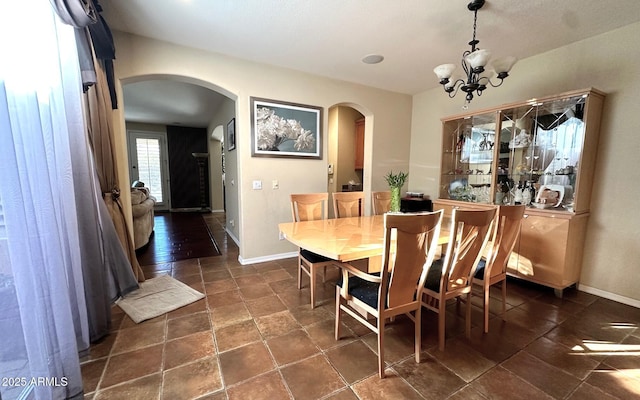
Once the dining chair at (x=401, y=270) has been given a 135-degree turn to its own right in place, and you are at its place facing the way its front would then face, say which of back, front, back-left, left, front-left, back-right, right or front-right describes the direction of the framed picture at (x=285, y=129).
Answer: back-left

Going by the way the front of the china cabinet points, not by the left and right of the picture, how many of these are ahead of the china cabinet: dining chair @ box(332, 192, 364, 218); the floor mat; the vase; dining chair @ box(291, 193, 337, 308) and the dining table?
5

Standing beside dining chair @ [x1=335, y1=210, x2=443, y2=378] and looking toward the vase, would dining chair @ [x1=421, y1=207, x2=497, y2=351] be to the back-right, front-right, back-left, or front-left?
front-right

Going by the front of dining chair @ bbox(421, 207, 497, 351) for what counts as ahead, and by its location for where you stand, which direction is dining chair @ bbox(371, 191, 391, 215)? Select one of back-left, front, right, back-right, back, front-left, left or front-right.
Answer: front

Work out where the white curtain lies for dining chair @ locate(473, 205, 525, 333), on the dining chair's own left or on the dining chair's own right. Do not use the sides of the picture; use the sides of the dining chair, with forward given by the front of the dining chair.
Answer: on the dining chair's own left

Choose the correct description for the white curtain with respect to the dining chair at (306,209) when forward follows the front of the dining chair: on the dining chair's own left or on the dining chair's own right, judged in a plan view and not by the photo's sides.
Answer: on the dining chair's own right

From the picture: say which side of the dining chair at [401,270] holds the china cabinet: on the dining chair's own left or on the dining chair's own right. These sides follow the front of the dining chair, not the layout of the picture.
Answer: on the dining chair's own right

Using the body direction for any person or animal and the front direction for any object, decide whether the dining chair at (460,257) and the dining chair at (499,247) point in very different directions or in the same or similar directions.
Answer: same or similar directions

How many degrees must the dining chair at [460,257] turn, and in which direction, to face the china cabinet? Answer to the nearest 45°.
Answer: approximately 90° to its right

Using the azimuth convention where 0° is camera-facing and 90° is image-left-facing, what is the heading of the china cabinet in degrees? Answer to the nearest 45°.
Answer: approximately 45°

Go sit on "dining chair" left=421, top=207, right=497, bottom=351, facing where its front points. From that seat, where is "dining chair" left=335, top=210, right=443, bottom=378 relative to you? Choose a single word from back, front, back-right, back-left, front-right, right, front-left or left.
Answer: left

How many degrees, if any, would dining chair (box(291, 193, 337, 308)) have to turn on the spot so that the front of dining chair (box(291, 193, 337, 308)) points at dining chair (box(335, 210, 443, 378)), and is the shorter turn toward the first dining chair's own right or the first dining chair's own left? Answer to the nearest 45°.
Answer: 0° — it already faces it

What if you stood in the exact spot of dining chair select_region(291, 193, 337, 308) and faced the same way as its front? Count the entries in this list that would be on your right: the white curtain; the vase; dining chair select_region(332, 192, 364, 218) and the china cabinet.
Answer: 1

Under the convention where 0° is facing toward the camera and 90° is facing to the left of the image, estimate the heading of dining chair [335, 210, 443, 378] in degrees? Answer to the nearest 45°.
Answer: approximately 135°

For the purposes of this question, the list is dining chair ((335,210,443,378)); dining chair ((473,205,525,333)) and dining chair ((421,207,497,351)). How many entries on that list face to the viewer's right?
0

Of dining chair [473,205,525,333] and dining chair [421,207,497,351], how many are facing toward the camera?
0

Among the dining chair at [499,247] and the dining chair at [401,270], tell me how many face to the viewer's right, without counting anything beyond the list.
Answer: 0

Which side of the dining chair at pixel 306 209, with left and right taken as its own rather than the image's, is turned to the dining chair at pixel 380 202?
left

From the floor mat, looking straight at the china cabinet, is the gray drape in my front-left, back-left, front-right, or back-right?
back-right

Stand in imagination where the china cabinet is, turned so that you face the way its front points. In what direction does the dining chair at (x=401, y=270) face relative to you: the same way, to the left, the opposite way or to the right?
to the right

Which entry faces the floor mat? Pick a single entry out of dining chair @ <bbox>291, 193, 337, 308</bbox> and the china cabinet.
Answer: the china cabinet

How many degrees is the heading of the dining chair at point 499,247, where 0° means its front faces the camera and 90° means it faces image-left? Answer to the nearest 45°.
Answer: approximately 135°
